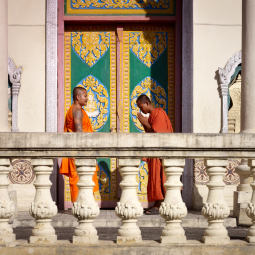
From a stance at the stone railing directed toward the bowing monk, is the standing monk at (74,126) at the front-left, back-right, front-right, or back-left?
front-left

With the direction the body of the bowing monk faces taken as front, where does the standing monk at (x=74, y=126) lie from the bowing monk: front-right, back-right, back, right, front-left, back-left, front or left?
front

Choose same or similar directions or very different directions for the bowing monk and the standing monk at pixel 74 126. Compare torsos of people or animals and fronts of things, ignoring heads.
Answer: very different directions

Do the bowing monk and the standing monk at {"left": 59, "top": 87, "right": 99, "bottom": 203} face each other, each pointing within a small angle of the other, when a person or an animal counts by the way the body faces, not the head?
yes

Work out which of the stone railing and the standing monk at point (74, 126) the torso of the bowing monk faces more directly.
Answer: the standing monk

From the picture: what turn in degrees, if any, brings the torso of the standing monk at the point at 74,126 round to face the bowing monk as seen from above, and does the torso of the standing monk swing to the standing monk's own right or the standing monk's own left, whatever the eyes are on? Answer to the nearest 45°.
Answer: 0° — they already face them

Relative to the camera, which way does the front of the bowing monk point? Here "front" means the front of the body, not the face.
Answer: to the viewer's left

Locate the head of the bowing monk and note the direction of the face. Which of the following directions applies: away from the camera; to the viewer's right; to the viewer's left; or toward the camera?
to the viewer's left

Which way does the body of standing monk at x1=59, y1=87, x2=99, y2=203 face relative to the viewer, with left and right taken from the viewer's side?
facing to the right of the viewer

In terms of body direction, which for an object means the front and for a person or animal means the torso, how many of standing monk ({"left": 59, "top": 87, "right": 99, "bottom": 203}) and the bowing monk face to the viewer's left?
1
